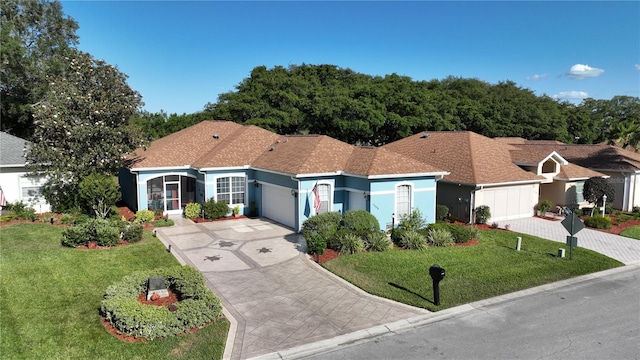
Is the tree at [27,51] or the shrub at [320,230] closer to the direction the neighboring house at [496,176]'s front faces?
the shrub

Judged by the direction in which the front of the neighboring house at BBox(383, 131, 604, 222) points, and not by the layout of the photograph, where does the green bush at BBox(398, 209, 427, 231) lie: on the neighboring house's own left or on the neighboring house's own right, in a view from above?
on the neighboring house's own right

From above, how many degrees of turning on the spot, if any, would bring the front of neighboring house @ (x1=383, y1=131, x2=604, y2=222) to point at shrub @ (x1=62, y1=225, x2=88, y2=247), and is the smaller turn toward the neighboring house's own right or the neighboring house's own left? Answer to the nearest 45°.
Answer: approximately 90° to the neighboring house's own right

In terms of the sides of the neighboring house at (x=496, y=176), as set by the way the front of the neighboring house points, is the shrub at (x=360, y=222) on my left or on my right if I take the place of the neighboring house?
on my right

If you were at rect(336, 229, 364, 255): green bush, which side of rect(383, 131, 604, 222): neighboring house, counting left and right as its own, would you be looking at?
right

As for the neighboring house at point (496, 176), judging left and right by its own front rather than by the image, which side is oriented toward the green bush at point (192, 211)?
right

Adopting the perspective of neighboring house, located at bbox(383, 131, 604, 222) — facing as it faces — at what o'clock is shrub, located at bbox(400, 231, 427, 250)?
The shrub is roughly at 2 o'clock from the neighboring house.

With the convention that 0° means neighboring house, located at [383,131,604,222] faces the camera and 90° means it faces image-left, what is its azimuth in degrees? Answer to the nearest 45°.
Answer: approximately 315°

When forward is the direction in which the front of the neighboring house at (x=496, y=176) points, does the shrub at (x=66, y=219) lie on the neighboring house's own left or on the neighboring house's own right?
on the neighboring house's own right

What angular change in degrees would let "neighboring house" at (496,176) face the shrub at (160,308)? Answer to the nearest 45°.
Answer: approximately 45° to its right

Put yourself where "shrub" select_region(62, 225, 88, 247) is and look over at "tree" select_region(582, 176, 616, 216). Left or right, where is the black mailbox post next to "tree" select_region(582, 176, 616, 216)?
right

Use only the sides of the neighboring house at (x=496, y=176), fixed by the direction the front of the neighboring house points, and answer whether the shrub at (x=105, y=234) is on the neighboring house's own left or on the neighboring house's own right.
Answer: on the neighboring house's own right

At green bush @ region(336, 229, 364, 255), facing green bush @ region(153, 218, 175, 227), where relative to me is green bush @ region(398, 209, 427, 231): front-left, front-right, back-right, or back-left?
back-right
